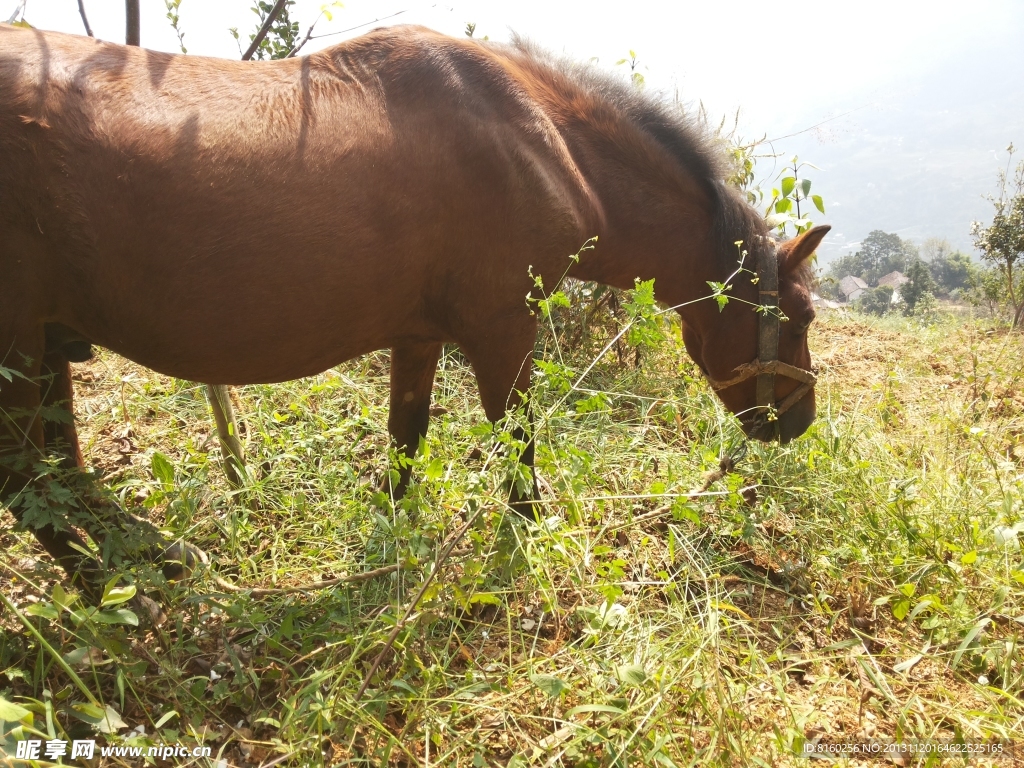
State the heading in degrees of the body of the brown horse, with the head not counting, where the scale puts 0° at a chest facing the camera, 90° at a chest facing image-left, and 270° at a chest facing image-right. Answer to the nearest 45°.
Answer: approximately 270°

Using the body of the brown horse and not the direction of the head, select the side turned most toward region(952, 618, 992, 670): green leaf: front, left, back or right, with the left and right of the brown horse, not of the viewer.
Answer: front

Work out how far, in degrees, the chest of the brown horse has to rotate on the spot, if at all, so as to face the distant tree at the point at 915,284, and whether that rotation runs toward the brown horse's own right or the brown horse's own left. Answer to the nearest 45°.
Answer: approximately 45° to the brown horse's own left

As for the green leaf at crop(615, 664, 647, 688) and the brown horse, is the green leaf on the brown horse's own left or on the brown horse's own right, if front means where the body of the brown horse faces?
on the brown horse's own right

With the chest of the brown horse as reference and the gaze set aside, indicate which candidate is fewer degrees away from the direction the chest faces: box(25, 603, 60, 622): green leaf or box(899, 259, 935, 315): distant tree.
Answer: the distant tree
